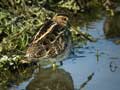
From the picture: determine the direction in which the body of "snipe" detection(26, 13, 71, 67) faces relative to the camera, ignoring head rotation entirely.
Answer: to the viewer's right
